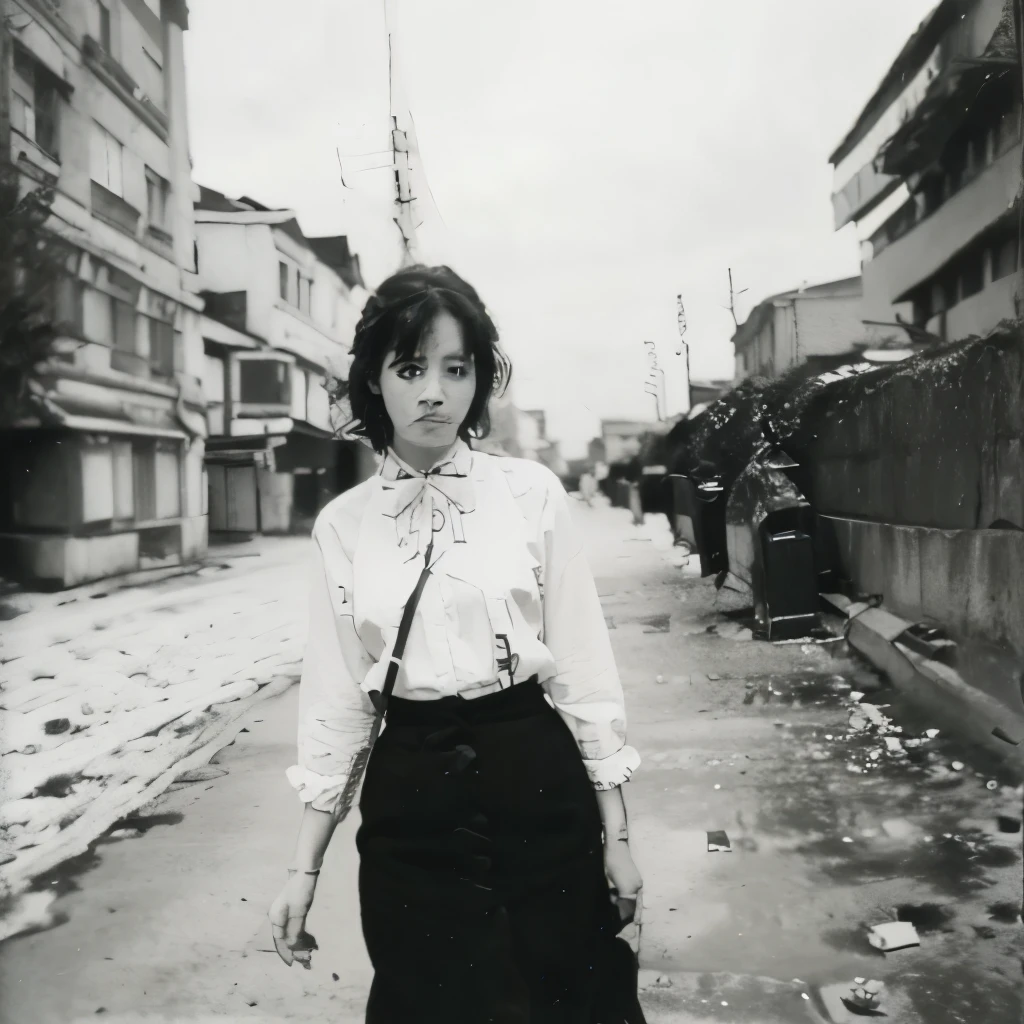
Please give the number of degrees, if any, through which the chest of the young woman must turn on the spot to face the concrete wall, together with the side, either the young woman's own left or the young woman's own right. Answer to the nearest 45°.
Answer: approximately 135° to the young woman's own left

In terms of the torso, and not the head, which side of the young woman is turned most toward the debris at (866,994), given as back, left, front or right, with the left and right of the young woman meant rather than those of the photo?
left

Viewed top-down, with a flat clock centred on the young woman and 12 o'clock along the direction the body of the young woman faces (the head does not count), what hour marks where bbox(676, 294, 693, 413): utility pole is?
The utility pole is roughly at 7 o'clock from the young woman.

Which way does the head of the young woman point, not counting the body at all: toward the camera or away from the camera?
toward the camera

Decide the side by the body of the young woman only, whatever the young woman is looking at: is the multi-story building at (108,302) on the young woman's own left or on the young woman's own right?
on the young woman's own right

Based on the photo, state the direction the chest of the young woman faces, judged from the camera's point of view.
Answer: toward the camera

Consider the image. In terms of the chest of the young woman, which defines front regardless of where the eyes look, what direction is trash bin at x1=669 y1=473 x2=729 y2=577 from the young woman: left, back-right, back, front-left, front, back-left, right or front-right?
back-left
